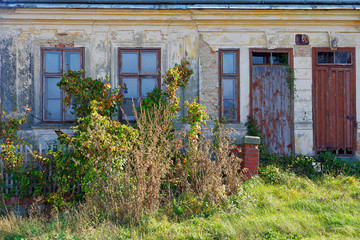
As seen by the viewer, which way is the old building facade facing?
toward the camera

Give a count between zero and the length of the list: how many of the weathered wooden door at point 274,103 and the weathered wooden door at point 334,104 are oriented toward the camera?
2

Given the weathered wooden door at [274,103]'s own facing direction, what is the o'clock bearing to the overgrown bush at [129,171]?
The overgrown bush is roughly at 1 o'clock from the weathered wooden door.

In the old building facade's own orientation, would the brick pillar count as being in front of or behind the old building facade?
in front

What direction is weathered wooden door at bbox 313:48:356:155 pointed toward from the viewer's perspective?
toward the camera

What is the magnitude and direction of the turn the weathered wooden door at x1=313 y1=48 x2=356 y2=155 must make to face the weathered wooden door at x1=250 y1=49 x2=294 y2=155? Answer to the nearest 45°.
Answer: approximately 90° to its right

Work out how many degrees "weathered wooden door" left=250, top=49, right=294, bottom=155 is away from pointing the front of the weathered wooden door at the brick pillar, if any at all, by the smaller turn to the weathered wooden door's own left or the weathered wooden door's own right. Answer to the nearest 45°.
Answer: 0° — it already faces it

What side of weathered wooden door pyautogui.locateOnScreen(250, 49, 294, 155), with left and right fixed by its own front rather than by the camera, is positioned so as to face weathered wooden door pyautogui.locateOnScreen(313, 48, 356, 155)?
left

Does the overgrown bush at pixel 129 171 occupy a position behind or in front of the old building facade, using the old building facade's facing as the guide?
in front

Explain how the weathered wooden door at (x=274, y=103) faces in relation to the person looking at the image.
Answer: facing the viewer

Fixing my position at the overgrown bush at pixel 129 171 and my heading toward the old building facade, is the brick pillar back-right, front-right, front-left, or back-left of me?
front-right
